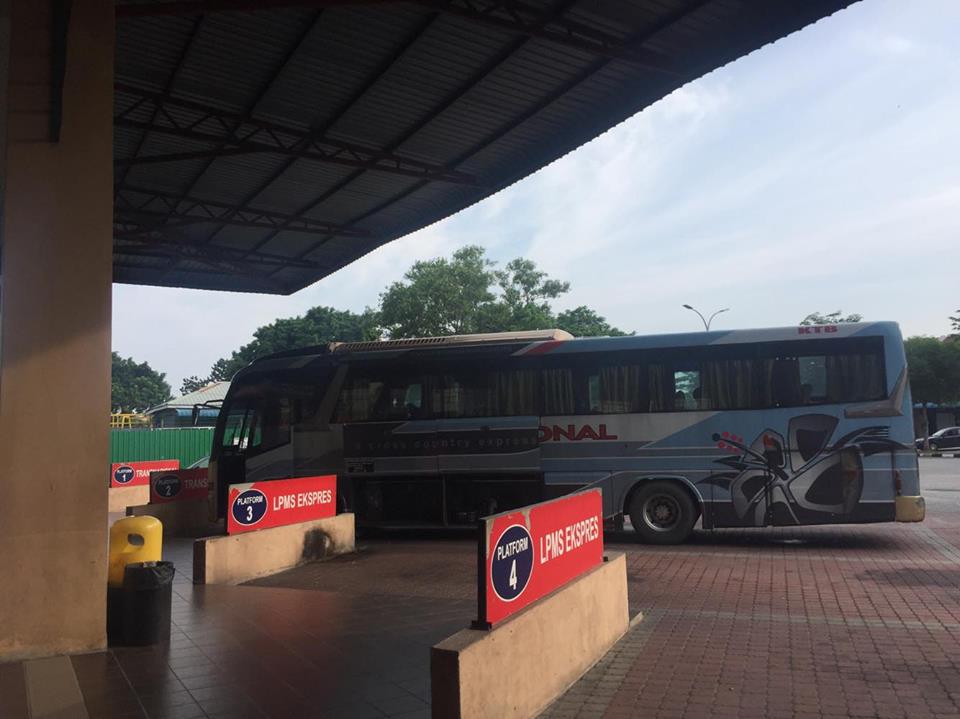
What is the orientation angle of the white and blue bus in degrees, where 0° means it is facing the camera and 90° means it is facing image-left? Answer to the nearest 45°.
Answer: approximately 90°

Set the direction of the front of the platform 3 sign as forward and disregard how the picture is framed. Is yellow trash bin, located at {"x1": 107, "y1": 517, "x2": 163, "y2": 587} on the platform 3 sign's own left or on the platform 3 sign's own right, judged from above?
on the platform 3 sign's own right

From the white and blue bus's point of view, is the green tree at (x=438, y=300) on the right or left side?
on its right

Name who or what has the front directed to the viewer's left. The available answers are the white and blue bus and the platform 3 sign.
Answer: the white and blue bus

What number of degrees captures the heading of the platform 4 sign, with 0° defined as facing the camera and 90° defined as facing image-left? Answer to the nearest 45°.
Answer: approximately 315°

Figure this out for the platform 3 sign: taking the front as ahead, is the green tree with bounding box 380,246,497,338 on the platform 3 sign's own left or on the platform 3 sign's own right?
on the platform 3 sign's own left
